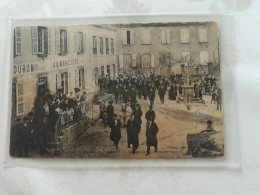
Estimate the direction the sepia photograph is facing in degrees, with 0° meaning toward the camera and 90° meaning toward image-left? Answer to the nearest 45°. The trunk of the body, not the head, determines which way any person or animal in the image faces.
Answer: approximately 0°
